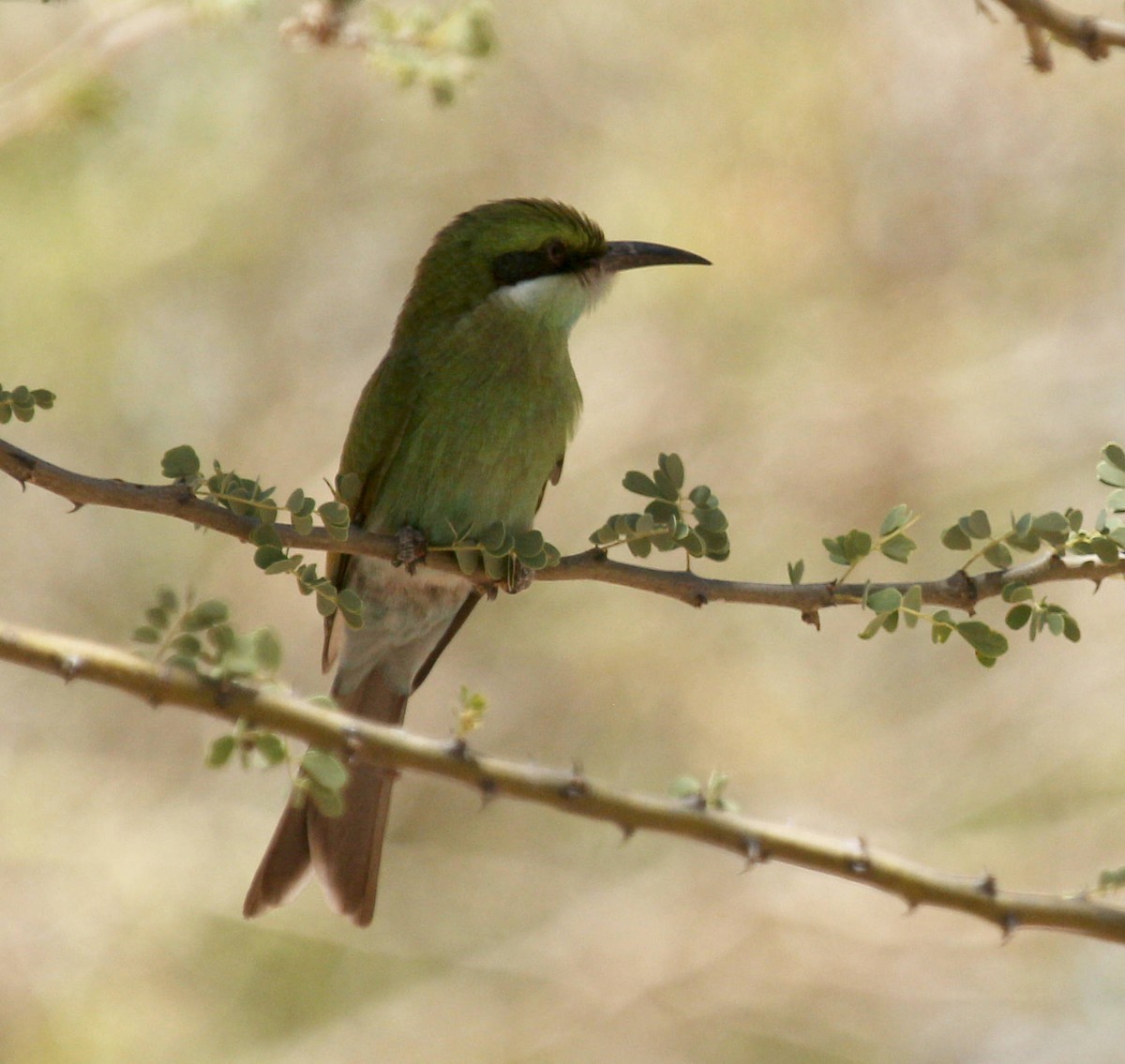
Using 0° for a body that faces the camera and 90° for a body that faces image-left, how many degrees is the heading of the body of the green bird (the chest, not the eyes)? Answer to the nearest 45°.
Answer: approximately 315°

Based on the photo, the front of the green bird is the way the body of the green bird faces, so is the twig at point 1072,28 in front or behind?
in front
